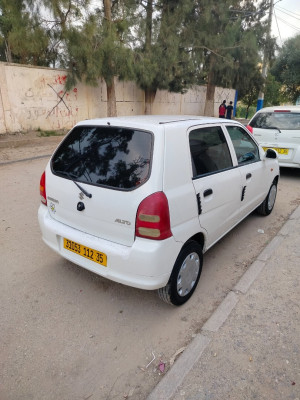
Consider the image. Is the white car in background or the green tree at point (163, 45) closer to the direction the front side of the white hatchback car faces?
the white car in background

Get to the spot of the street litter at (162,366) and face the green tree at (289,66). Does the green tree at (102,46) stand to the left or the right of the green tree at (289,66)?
left

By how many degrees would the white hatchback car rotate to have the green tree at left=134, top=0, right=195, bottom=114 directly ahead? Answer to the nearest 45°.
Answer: approximately 45° to its left

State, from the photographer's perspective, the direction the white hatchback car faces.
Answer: facing away from the viewer and to the right of the viewer
